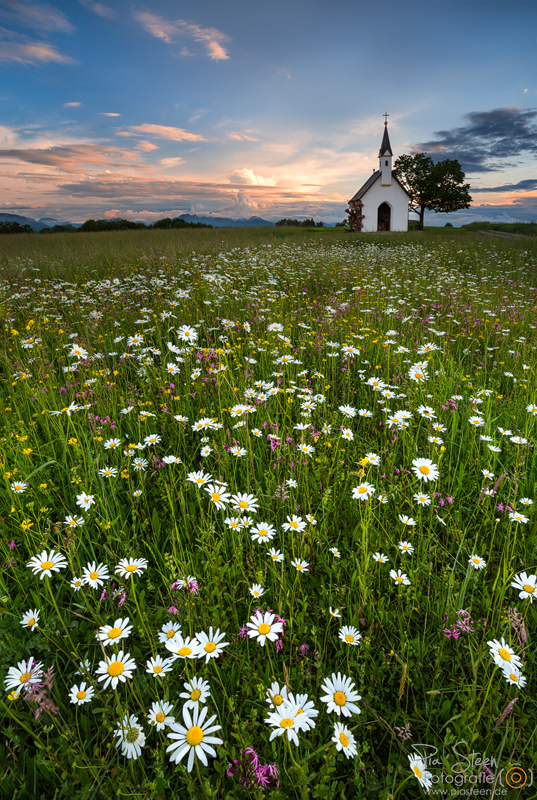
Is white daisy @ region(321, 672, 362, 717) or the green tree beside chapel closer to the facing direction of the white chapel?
the white daisy

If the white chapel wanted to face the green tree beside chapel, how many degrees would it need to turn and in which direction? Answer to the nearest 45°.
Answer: approximately 135° to its left

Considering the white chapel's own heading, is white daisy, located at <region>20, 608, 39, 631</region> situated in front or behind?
in front

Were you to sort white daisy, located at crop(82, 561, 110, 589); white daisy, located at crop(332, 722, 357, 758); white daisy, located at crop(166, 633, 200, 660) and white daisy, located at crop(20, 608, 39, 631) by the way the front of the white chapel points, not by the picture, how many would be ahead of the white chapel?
4

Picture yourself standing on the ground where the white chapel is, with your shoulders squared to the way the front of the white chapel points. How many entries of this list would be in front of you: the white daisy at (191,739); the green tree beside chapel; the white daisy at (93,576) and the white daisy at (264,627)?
3

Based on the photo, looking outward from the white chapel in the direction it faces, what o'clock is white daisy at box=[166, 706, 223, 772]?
The white daisy is roughly at 12 o'clock from the white chapel.

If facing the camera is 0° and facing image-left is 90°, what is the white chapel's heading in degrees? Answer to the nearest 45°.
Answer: approximately 0°

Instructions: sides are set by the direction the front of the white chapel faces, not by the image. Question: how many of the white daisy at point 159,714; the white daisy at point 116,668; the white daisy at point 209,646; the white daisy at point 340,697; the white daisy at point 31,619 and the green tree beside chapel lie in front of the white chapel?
5

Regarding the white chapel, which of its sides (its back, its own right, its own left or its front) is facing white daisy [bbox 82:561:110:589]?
front

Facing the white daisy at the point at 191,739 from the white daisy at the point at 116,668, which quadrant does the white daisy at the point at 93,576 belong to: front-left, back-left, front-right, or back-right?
back-left

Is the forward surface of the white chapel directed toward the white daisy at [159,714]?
yes

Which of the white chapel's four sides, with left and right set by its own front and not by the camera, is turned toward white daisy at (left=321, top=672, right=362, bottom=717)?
front
